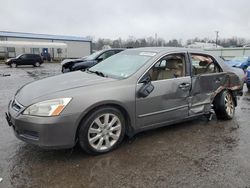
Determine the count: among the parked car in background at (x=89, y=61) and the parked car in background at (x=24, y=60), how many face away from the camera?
0

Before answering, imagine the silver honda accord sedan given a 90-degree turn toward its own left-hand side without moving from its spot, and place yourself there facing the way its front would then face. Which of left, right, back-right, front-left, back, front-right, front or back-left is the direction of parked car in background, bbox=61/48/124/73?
back-left

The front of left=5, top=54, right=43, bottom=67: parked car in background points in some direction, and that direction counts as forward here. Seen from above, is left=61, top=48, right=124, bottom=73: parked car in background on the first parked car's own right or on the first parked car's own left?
on the first parked car's own left

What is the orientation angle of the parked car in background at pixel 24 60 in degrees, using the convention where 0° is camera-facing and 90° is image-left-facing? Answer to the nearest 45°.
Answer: approximately 90°
